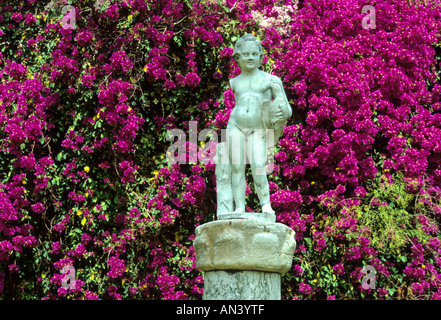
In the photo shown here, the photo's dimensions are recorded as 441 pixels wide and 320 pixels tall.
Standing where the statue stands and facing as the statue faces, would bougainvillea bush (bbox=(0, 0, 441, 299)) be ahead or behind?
behind

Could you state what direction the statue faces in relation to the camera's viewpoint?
facing the viewer
